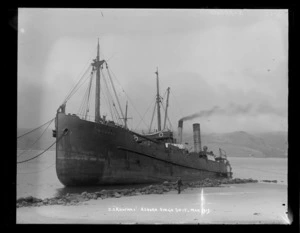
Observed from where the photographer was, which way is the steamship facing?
facing the viewer and to the left of the viewer
